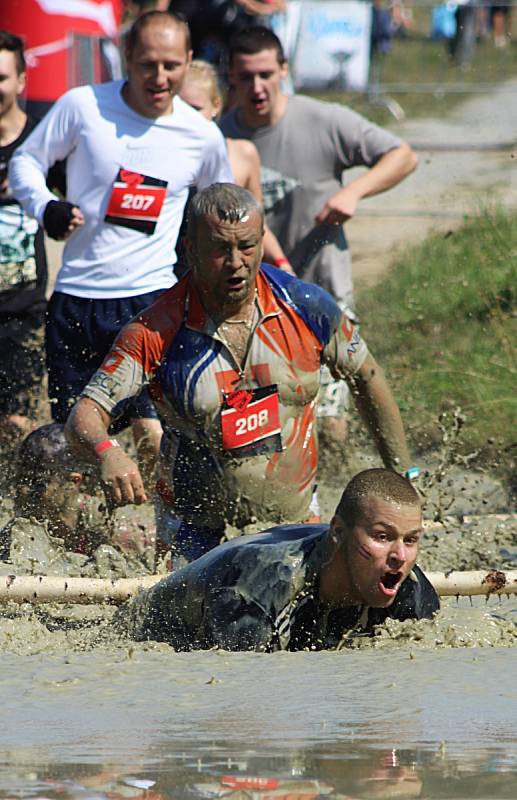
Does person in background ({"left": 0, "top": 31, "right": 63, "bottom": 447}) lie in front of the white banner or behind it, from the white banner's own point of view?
in front

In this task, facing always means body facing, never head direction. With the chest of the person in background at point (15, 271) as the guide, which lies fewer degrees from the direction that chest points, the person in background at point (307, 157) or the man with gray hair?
the man with gray hair

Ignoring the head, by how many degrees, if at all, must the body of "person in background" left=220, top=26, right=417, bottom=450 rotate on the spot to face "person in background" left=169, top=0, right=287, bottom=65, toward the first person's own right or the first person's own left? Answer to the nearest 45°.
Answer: approximately 135° to the first person's own right

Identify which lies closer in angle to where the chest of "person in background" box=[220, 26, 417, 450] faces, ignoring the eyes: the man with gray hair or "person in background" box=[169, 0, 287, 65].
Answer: the man with gray hair

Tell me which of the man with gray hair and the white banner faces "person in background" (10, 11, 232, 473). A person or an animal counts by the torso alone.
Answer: the white banner

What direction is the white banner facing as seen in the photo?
toward the camera

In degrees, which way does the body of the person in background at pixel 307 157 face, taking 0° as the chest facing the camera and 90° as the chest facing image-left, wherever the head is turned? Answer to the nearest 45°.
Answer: approximately 45°

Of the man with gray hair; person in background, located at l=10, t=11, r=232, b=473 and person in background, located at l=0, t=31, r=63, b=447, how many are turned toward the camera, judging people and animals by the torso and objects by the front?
3

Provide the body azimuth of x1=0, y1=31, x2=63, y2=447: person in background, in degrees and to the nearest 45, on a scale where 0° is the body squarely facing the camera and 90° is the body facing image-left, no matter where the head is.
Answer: approximately 0°

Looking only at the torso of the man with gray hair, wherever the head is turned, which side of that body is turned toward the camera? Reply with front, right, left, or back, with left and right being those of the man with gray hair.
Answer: front

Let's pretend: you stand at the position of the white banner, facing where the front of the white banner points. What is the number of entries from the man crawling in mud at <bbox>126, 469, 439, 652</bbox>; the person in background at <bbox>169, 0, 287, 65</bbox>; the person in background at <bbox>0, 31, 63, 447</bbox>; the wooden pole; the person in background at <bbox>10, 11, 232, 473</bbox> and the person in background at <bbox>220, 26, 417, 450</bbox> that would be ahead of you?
6

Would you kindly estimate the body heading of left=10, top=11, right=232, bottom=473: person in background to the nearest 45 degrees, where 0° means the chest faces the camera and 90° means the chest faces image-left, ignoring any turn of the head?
approximately 0°
